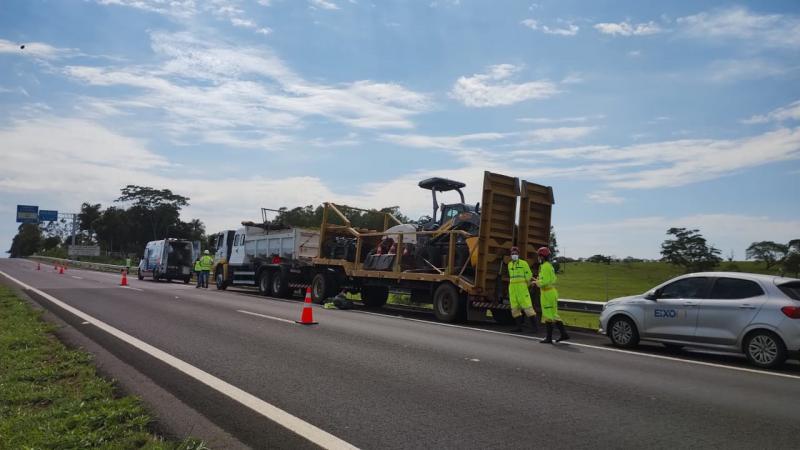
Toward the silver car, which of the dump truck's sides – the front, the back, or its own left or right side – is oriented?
back

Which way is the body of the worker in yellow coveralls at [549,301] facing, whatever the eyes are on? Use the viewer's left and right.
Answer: facing to the left of the viewer

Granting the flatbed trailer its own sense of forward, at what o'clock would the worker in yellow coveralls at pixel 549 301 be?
The worker in yellow coveralls is roughly at 7 o'clock from the flatbed trailer.

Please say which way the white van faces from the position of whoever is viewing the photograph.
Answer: facing away from the viewer and to the left of the viewer

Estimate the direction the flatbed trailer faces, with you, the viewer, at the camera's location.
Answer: facing away from the viewer and to the left of the viewer

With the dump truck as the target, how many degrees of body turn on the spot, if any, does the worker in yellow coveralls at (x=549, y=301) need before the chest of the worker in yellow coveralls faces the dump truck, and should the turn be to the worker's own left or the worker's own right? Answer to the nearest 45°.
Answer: approximately 45° to the worker's own right

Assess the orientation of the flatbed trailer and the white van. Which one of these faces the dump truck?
the flatbed trailer

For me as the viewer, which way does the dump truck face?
facing away from the viewer and to the left of the viewer

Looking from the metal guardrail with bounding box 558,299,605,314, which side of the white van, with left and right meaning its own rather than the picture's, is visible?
back

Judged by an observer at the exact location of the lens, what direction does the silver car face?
facing away from the viewer and to the left of the viewer

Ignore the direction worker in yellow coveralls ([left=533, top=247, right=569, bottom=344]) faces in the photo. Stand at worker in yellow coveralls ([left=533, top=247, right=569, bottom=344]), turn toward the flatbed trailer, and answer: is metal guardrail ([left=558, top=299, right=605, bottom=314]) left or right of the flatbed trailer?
right
